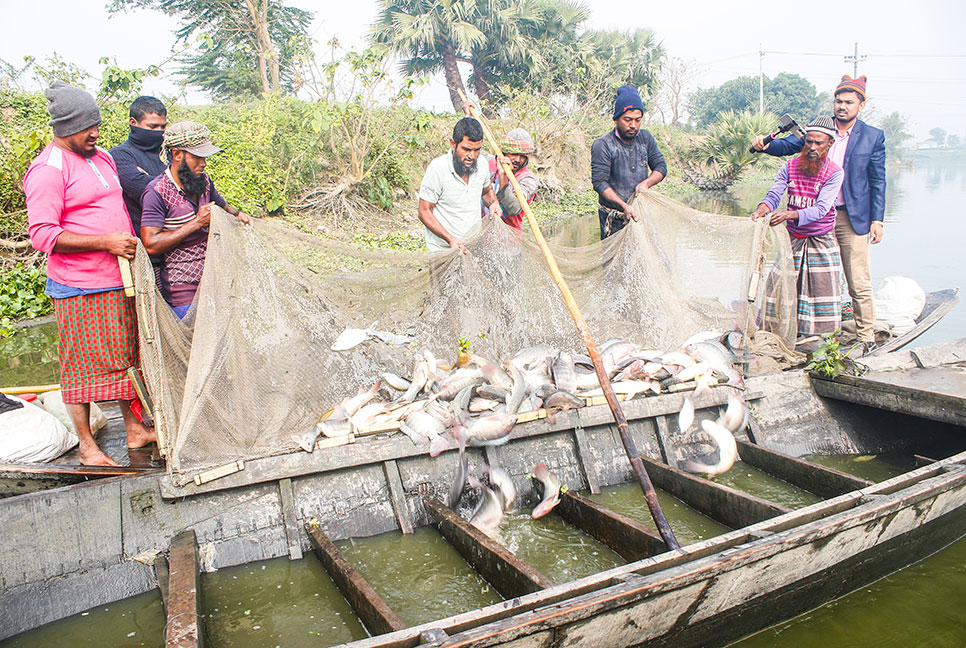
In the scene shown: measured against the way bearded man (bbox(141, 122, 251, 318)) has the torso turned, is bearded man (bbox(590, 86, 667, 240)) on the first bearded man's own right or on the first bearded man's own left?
on the first bearded man's own left

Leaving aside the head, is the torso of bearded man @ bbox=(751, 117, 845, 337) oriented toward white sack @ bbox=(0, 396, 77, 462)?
yes

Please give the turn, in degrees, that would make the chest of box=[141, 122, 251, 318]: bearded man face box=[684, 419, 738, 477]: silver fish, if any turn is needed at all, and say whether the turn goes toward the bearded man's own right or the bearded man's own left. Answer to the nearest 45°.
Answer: approximately 45° to the bearded man's own left

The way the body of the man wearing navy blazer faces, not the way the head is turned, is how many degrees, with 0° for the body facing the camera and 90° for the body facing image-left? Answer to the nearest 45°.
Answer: approximately 45°

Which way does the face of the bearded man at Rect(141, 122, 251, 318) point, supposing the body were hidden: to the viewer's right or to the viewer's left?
to the viewer's right

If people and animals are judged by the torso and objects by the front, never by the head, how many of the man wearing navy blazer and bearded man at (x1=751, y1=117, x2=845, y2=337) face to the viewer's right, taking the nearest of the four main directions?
0

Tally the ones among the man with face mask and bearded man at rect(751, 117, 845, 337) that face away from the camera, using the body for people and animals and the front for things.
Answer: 0

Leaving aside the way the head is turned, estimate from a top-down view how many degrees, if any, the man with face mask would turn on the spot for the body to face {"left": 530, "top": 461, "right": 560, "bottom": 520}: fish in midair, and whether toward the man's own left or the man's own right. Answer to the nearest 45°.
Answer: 0° — they already face it

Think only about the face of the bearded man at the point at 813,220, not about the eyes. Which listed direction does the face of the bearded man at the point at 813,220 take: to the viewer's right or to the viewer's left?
to the viewer's left
